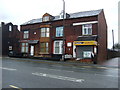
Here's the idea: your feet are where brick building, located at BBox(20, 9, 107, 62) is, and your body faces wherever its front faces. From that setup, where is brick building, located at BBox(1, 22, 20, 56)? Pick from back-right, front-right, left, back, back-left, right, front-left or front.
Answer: right

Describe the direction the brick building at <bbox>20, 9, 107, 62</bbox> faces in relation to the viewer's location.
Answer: facing the viewer and to the left of the viewer
